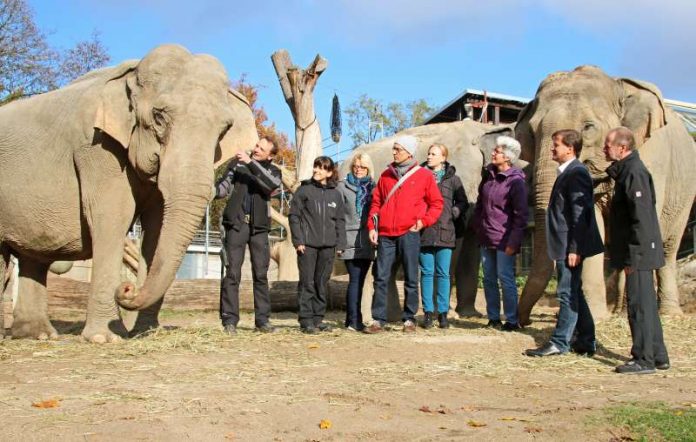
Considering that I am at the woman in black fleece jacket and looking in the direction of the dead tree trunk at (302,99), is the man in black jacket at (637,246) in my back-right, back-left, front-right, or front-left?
back-right

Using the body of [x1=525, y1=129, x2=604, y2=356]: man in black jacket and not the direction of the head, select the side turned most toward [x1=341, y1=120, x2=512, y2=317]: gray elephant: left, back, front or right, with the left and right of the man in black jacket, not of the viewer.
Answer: right

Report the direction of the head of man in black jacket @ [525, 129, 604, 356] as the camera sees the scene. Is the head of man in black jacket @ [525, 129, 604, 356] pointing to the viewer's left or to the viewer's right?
to the viewer's left

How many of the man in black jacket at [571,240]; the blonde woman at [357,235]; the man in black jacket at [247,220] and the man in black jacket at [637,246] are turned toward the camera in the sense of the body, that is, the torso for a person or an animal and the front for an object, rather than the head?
2

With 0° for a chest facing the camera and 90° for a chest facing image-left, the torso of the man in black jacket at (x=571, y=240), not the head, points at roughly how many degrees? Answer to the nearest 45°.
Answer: approximately 90°

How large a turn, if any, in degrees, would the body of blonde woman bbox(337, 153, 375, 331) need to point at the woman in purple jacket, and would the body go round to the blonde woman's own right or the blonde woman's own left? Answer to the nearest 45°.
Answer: approximately 90° to the blonde woman's own left

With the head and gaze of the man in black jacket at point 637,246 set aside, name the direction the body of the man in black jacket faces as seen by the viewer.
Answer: to the viewer's left

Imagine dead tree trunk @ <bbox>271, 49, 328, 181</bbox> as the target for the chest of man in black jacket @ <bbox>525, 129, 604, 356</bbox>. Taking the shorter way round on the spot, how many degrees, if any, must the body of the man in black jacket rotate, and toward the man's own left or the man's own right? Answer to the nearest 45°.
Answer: approximately 45° to the man's own right

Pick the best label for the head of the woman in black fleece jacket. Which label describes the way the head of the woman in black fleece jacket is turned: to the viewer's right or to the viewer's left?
to the viewer's left
